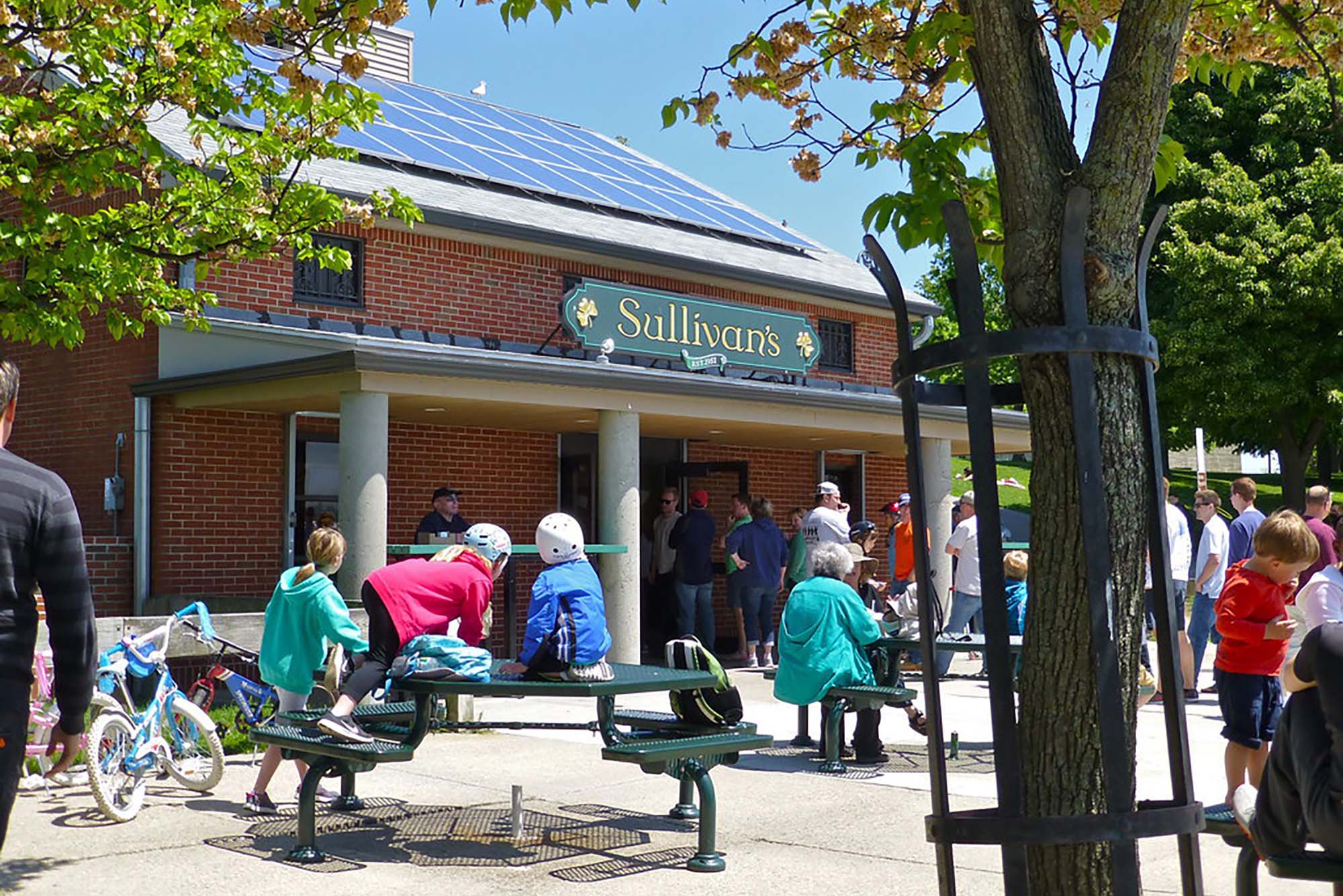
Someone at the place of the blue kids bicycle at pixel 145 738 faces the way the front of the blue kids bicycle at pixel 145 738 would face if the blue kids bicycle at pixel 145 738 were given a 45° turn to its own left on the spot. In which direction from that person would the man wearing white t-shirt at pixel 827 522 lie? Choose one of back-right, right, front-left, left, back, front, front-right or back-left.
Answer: front-right

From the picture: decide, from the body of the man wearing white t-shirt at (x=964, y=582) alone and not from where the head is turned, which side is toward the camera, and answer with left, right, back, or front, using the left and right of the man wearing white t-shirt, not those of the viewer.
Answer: left

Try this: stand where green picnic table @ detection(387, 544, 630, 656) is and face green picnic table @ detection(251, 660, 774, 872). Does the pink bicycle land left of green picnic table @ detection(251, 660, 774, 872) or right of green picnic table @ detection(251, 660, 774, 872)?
right

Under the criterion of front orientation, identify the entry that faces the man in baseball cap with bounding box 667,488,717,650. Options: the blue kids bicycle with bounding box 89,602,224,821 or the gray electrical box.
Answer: the blue kids bicycle

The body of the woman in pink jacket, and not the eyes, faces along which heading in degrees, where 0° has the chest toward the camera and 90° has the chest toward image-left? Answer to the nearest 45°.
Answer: approximately 270°

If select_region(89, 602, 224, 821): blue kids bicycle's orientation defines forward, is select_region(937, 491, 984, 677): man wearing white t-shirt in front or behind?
in front

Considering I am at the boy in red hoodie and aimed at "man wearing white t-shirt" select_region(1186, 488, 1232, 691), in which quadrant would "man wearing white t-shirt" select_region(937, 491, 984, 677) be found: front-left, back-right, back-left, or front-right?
front-left

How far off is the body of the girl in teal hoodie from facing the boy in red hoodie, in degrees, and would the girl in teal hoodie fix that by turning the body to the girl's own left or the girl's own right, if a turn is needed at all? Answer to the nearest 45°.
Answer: approximately 90° to the girl's own right

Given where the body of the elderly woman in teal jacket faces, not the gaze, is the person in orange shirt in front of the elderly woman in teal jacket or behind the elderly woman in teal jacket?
in front
